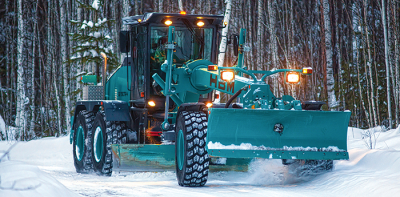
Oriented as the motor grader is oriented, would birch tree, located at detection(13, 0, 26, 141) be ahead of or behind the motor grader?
behind

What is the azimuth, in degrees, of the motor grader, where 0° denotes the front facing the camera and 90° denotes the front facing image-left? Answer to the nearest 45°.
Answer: approximately 315°
